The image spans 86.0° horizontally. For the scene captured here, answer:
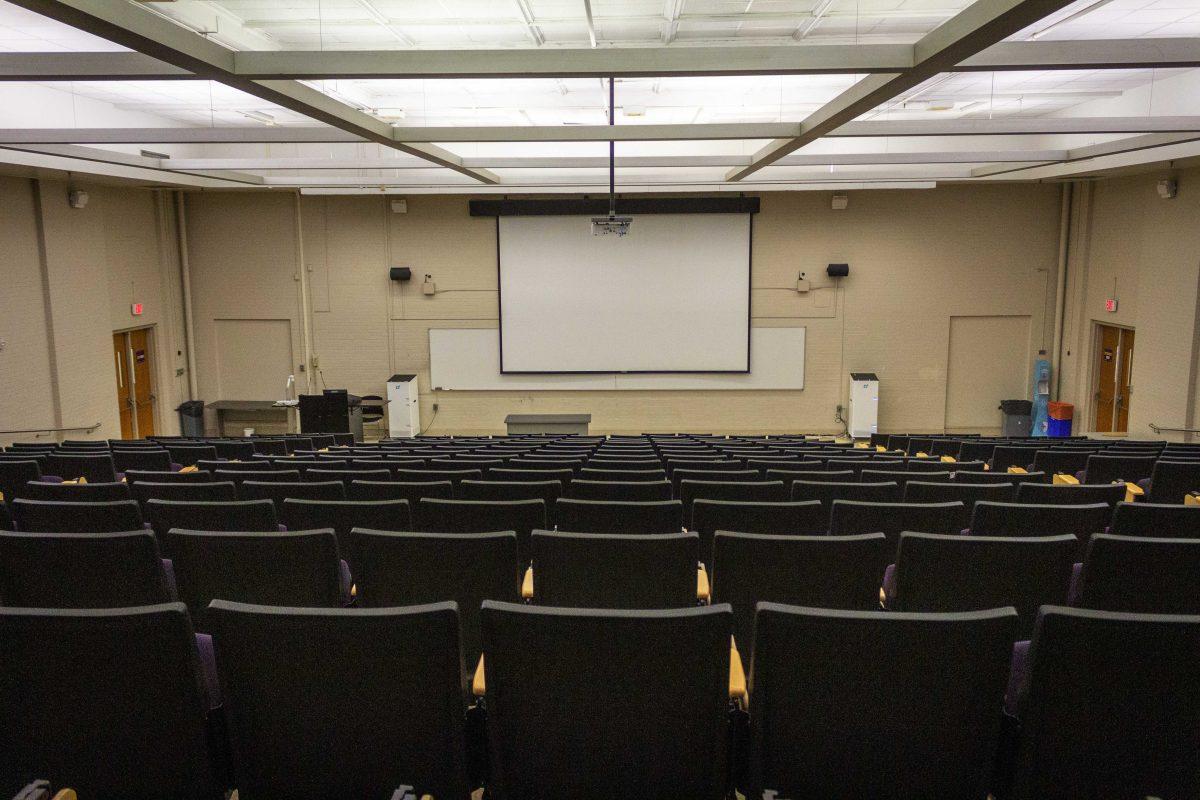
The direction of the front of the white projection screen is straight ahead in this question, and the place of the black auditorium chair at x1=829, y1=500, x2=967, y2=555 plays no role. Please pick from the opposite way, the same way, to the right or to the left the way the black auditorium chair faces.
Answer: the opposite way

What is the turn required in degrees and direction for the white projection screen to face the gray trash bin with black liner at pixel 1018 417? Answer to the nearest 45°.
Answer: approximately 90° to its left

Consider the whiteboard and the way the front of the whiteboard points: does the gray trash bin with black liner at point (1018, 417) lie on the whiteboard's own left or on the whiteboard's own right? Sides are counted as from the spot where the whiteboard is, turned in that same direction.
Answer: on the whiteboard's own left

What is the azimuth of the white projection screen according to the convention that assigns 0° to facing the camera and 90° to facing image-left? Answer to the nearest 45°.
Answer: approximately 0°

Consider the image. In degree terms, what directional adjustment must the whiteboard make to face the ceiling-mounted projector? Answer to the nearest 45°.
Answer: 0° — it already faces it

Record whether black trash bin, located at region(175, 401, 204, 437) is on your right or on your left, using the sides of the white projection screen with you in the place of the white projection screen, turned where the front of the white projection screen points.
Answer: on your right

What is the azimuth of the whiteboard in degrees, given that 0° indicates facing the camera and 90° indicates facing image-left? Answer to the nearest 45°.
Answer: approximately 0°

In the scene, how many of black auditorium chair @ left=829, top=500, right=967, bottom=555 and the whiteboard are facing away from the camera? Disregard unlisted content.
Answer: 1

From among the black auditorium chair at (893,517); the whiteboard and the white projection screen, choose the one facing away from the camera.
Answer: the black auditorium chair

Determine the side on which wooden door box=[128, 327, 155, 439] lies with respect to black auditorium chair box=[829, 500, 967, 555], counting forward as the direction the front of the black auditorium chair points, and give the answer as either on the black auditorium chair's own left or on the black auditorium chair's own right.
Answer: on the black auditorium chair's own left

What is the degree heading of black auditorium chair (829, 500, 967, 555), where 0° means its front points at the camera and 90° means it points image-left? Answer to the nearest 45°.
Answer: approximately 180°

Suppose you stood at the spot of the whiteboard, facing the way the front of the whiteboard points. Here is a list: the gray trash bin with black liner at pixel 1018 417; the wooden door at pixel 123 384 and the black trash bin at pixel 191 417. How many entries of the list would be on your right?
2

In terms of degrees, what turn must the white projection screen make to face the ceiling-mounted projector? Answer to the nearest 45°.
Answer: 0° — it already faces it
